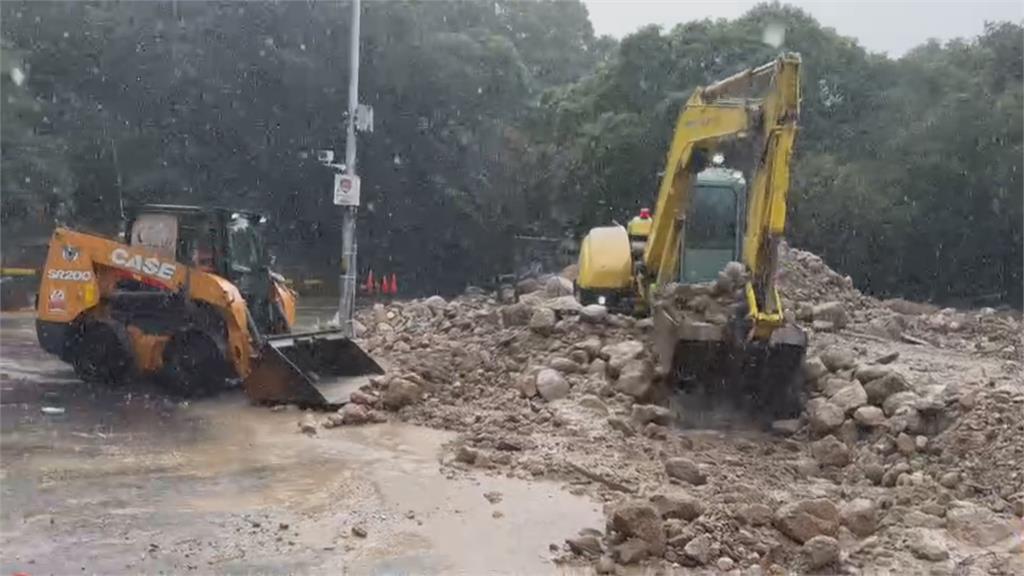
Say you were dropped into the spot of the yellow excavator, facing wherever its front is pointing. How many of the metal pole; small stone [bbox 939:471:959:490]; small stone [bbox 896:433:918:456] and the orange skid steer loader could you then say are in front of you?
2

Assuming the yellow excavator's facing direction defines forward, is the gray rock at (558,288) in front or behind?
behind

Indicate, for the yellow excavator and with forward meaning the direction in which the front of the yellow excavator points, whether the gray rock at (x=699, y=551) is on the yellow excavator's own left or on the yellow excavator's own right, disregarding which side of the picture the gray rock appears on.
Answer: on the yellow excavator's own right

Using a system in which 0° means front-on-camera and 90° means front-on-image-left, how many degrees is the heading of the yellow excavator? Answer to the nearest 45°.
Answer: approximately 315°

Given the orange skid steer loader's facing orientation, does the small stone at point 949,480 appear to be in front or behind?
in front

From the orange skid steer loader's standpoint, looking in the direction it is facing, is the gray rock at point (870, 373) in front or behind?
in front

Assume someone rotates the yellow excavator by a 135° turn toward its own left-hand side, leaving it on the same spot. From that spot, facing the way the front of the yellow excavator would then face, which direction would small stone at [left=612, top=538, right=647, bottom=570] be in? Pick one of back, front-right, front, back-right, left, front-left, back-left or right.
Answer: back

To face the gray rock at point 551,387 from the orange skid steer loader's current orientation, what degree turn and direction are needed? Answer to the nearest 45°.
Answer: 0° — it already faces it

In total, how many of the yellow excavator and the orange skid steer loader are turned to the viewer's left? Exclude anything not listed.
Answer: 0

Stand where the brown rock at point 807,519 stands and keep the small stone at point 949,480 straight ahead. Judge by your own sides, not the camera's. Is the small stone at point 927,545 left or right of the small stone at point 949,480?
right

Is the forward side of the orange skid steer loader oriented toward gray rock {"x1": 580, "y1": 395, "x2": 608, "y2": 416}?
yes

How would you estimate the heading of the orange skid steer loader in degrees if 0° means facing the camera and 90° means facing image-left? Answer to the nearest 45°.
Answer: approximately 315°
